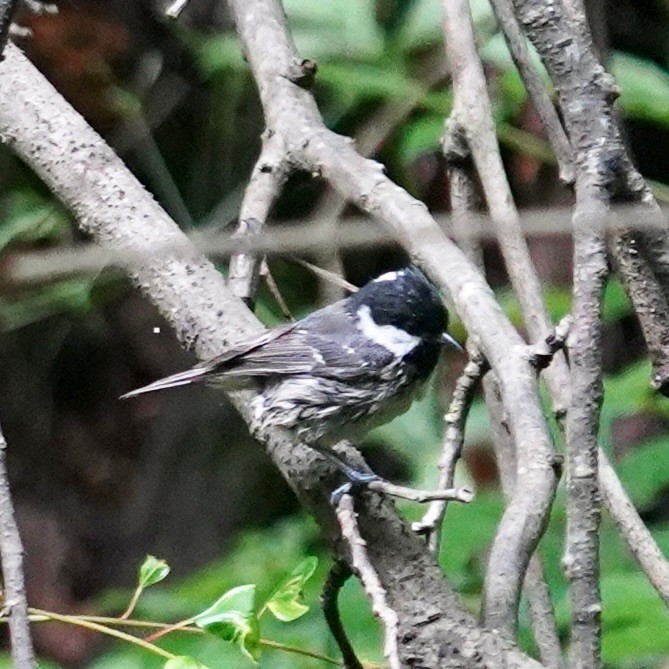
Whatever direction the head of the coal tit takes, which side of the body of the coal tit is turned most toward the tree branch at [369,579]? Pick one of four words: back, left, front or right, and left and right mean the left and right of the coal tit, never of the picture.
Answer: right

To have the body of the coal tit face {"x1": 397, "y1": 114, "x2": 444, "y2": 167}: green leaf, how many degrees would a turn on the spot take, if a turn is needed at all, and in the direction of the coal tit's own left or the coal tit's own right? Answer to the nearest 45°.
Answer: approximately 90° to the coal tit's own left

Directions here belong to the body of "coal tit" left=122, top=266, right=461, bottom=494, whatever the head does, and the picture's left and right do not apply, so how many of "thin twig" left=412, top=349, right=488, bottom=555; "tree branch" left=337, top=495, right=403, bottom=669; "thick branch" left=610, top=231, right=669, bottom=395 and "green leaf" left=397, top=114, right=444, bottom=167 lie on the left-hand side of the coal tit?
1

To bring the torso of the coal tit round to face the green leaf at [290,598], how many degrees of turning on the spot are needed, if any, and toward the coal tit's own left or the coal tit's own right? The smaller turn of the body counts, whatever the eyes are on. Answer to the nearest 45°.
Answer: approximately 90° to the coal tit's own right

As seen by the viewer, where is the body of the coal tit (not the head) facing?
to the viewer's right

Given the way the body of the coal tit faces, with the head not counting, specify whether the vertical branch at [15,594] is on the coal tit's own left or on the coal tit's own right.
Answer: on the coal tit's own right
